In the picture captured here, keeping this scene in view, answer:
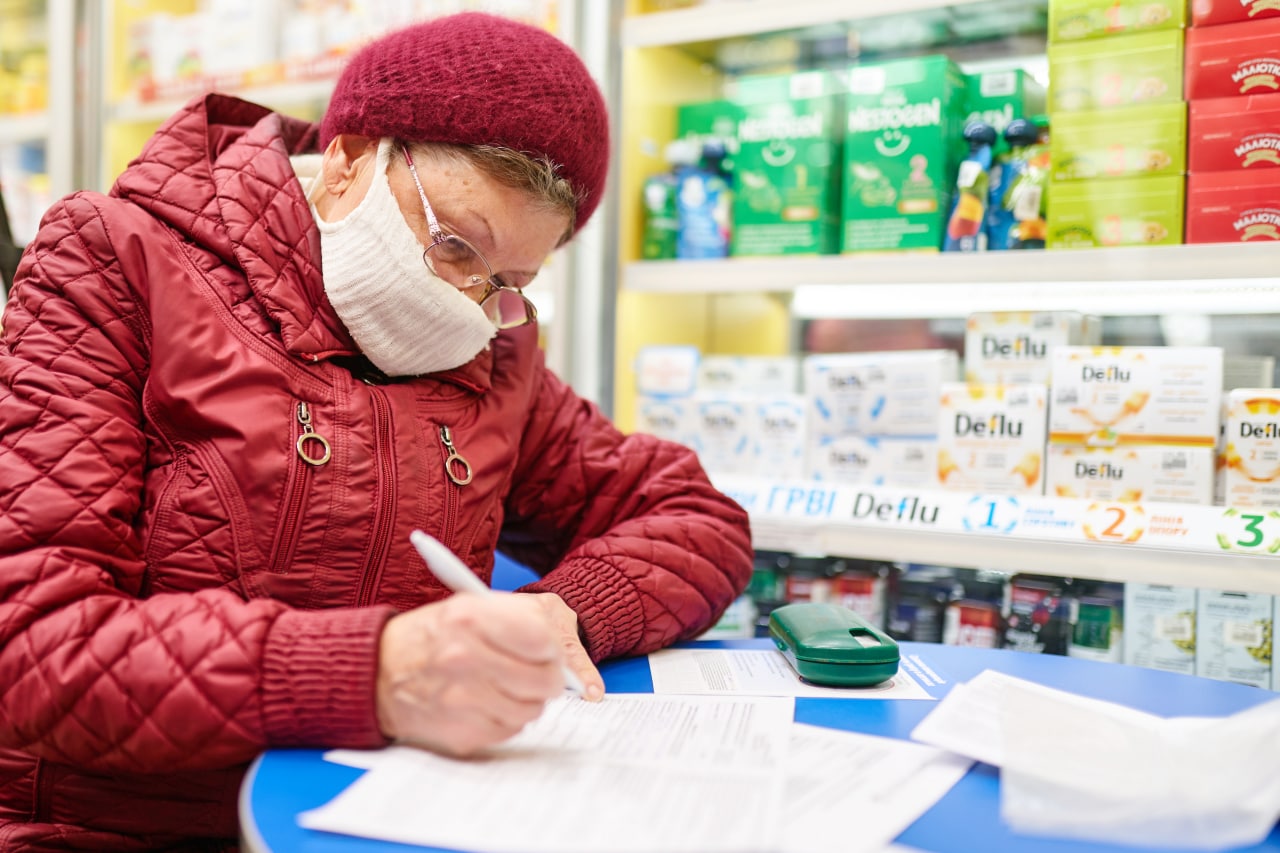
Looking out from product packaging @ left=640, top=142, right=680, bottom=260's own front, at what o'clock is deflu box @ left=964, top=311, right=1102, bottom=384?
The deflu box is roughly at 10 o'clock from the product packaging.

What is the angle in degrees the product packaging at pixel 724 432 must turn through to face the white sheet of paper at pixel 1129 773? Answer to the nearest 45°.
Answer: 0° — it already faces it

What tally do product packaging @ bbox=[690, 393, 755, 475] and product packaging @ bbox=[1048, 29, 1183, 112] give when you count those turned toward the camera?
2

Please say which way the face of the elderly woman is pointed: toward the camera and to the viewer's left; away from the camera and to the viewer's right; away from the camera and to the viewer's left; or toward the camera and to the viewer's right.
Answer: toward the camera and to the viewer's right

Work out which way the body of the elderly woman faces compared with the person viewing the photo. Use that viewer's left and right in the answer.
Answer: facing the viewer and to the right of the viewer

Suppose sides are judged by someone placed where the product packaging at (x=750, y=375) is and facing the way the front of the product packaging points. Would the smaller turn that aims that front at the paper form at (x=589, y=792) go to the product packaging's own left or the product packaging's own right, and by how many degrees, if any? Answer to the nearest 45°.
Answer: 0° — it already faces it

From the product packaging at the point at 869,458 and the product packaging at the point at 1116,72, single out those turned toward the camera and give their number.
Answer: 2

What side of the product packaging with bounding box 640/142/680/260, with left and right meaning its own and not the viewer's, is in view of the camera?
front
